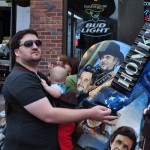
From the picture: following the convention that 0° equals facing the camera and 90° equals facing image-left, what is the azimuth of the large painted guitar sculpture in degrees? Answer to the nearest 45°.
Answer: approximately 0°

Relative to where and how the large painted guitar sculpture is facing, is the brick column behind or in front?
behind

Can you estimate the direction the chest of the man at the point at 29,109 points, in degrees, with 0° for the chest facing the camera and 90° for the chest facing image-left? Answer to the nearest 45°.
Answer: approximately 270°

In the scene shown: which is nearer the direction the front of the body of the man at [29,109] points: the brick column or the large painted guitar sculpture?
the large painted guitar sculpture

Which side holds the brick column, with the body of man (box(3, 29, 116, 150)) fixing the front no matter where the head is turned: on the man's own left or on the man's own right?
on the man's own left
